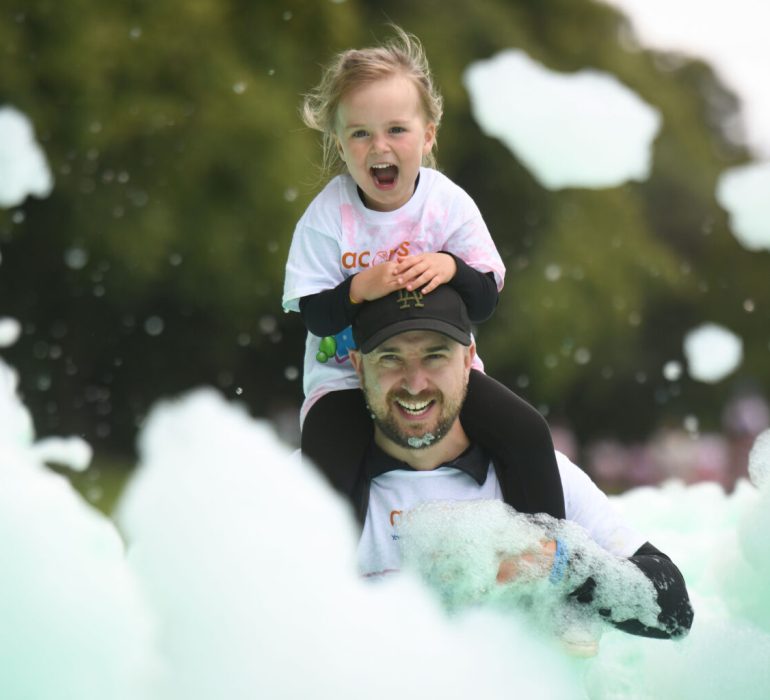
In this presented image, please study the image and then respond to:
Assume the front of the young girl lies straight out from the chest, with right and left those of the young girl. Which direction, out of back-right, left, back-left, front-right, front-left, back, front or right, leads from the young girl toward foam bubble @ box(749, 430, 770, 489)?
back-left

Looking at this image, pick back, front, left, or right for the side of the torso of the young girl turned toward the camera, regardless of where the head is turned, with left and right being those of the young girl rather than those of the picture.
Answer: front

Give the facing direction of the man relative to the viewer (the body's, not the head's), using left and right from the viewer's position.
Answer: facing the viewer

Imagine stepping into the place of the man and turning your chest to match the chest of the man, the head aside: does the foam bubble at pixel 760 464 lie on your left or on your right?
on your left
